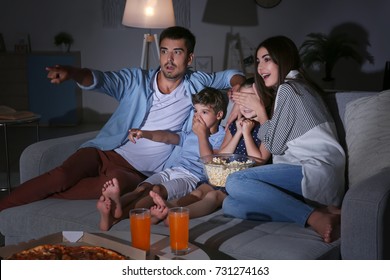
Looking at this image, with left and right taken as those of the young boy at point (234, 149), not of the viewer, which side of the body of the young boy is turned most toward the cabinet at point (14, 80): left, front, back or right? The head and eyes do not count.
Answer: right

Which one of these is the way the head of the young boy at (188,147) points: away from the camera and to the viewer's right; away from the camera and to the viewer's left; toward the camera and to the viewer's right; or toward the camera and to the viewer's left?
toward the camera and to the viewer's left

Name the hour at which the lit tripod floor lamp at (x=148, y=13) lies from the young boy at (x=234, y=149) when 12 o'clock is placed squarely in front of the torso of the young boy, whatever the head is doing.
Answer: The lit tripod floor lamp is roughly at 4 o'clock from the young boy.

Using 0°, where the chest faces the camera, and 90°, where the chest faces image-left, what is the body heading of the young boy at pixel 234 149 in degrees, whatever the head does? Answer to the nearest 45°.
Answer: approximately 45°

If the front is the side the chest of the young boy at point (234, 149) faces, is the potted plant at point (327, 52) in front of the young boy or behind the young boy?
behind

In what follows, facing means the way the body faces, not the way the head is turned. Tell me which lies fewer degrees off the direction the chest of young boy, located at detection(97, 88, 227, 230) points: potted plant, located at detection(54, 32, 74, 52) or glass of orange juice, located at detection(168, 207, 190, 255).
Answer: the glass of orange juice

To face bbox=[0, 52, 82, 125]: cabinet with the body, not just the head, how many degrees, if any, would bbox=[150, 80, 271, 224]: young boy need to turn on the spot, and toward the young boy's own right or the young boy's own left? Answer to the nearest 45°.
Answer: approximately 90° to the young boy's own right

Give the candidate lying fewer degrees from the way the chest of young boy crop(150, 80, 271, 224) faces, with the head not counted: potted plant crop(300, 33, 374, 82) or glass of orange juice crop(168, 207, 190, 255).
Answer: the glass of orange juice

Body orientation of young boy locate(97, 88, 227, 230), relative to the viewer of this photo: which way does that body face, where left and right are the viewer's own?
facing the viewer and to the left of the viewer

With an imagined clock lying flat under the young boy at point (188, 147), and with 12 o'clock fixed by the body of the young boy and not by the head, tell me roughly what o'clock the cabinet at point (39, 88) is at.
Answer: The cabinet is roughly at 4 o'clock from the young boy.

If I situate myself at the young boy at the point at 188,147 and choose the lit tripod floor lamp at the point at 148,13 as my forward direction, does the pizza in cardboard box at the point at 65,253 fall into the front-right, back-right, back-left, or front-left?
back-left

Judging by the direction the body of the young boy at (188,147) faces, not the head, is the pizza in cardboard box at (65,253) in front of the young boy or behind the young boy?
in front
